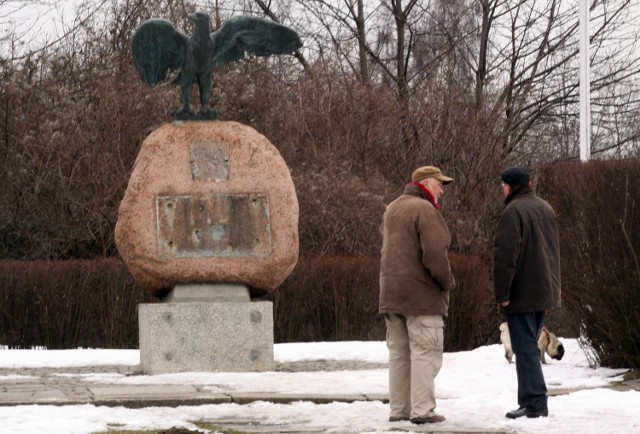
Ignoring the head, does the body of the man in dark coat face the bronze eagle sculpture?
yes

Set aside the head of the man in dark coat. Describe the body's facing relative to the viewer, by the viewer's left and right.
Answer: facing away from the viewer and to the left of the viewer

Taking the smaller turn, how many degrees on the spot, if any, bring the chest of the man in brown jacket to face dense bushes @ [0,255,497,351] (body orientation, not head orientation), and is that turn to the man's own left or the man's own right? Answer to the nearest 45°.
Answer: approximately 90° to the man's own left

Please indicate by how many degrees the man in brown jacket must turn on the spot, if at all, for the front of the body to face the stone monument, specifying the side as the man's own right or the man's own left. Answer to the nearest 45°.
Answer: approximately 90° to the man's own left

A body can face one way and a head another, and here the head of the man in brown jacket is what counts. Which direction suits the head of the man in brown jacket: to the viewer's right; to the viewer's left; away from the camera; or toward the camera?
to the viewer's right

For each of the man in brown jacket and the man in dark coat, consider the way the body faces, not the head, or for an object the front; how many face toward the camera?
0

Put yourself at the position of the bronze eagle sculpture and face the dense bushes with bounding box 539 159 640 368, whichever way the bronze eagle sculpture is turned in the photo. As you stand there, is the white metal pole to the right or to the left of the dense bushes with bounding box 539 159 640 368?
left

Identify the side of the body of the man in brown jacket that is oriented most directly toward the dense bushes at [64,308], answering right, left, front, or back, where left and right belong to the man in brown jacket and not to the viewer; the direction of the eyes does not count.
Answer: left

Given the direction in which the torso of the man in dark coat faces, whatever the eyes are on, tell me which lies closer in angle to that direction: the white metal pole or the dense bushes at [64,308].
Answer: the dense bushes

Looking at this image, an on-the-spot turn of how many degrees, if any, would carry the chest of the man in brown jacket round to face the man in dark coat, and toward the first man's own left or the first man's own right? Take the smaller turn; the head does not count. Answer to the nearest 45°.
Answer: approximately 45° to the first man's own right

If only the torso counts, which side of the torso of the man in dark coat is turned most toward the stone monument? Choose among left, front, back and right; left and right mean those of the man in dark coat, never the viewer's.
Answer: front

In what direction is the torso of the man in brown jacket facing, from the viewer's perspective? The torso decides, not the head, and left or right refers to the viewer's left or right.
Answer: facing away from the viewer and to the right of the viewer
